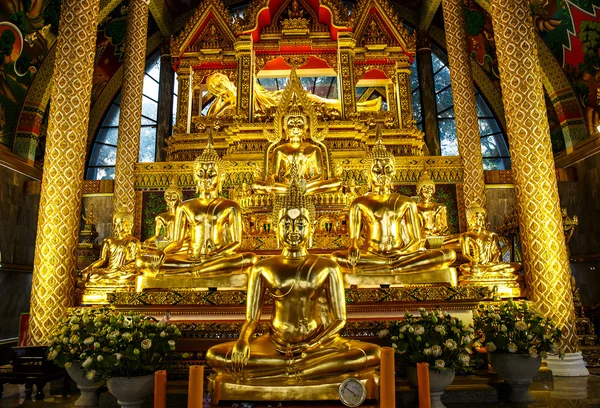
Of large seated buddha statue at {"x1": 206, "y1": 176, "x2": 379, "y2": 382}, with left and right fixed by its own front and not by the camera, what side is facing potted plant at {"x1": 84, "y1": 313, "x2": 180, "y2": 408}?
right

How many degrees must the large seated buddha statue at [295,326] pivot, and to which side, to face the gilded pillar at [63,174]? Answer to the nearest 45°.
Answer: approximately 135° to its right

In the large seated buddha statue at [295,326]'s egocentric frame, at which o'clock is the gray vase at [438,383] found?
The gray vase is roughly at 9 o'clock from the large seated buddha statue.

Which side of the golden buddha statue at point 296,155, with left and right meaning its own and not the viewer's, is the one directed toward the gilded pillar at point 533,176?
left

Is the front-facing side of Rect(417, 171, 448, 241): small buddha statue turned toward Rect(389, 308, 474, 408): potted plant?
yes

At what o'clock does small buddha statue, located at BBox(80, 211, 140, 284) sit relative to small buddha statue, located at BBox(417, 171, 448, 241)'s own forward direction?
small buddha statue, located at BBox(80, 211, 140, 284) is roughly at 2 o'clock from small buddha statue, located at BBox(417, 171, 448, 241).

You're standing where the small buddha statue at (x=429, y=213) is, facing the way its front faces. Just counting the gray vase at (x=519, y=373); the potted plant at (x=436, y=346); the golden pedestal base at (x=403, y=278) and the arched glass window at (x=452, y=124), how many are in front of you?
3

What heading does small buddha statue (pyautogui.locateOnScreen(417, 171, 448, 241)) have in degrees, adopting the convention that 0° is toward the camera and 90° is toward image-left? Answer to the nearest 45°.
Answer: approximately 0°

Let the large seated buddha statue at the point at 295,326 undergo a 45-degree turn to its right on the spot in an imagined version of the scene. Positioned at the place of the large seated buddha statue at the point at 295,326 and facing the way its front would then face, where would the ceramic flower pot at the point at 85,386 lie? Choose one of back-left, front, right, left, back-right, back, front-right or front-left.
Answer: front-right

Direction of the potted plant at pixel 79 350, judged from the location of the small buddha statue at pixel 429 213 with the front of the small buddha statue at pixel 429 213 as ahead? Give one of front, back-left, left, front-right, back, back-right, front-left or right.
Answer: front-right

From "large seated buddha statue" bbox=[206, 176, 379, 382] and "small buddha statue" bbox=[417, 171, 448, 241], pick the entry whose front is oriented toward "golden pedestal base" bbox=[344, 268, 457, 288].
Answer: the small buddha statue
